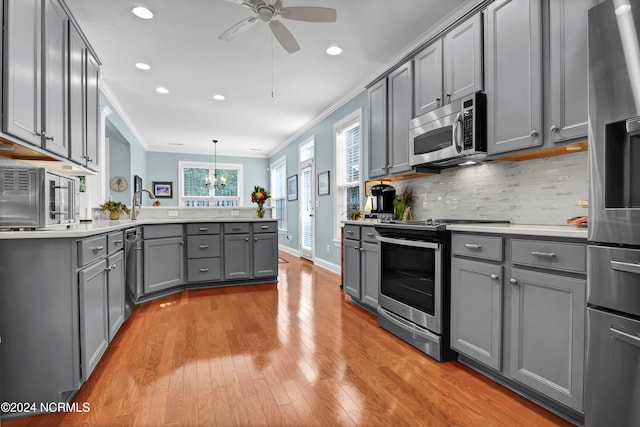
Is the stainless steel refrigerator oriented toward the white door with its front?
no

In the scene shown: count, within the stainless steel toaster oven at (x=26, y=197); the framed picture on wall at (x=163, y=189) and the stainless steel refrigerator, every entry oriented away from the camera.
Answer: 0

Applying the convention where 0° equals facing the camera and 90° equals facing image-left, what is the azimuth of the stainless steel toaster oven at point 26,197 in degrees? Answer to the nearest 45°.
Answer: approximately 315°

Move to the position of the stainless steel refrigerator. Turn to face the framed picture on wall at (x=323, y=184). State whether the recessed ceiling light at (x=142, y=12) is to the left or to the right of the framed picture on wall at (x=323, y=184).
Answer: left

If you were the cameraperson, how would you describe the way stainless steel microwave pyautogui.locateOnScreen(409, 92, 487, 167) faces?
facing the viewer and to the left of the viewer

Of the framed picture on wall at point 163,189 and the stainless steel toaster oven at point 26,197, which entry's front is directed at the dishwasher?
the framed picture on wall

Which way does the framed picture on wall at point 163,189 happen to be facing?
toward the camera

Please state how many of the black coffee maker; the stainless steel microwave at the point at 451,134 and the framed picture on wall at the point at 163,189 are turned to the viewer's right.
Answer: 0

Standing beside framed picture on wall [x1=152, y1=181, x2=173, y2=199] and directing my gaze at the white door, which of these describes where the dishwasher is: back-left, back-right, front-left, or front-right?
front-right

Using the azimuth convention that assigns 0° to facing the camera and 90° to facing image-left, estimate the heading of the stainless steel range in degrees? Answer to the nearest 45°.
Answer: approximately 45°

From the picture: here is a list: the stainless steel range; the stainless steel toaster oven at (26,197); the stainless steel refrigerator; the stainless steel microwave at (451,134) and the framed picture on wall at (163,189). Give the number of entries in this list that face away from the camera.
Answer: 0

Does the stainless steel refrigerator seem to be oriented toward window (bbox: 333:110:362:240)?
no

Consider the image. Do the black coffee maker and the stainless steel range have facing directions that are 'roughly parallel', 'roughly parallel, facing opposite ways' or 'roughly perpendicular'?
roughly parallel

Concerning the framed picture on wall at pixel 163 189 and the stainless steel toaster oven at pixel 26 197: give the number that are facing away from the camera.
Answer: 0
